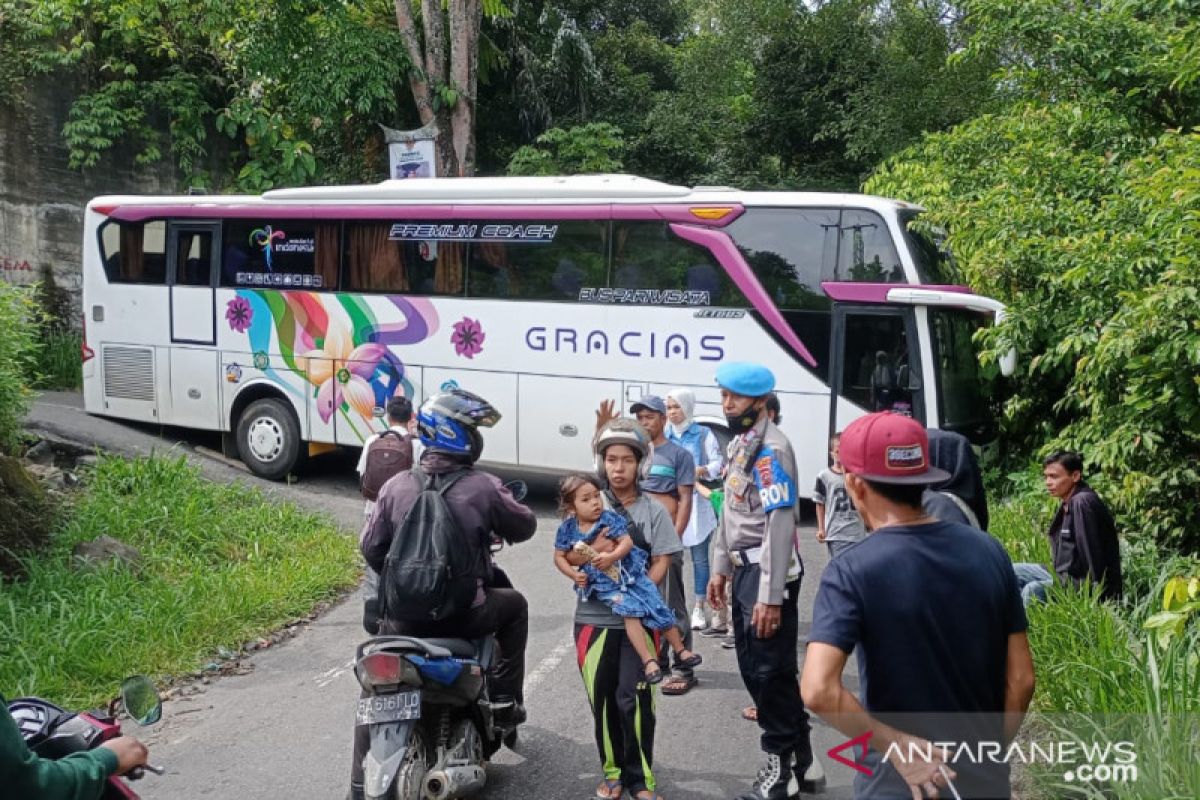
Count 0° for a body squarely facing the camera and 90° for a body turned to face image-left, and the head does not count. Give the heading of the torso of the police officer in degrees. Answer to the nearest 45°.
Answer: approximately 45°

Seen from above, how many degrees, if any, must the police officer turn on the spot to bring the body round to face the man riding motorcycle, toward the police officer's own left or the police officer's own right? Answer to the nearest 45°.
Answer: approximately 45° to the police officer's own right

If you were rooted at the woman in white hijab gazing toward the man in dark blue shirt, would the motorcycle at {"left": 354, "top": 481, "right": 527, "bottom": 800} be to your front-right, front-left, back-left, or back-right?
front-right

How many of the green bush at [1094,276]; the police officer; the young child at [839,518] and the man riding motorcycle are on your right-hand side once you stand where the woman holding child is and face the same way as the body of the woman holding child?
1

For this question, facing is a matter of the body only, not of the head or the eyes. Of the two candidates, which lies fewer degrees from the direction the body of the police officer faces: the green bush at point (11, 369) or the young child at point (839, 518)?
the green bush

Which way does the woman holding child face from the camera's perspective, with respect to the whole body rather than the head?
toward the camera

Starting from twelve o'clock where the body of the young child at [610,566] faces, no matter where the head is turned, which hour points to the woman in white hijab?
The woman in white hijab is roughly at 8 o'clock from the young child.

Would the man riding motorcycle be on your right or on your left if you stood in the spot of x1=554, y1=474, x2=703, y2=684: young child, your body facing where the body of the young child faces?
on your right

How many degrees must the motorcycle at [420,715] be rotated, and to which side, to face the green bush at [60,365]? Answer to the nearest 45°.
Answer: approximately 90° to its left

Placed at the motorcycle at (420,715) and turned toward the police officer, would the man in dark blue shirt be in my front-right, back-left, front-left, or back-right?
front-right

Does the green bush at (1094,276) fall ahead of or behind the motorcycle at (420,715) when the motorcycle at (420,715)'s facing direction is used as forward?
ahead

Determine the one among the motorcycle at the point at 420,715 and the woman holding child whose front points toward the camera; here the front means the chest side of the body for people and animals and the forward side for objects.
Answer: the woman holding child

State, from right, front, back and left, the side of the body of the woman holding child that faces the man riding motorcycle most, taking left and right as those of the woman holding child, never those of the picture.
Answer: right

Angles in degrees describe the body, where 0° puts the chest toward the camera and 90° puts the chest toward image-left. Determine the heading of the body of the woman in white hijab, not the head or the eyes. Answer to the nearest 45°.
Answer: approximately 45°

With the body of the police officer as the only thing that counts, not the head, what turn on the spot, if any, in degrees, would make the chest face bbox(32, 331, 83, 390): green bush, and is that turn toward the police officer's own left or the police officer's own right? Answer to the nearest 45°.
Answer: approximately 90° to the police officer's own right

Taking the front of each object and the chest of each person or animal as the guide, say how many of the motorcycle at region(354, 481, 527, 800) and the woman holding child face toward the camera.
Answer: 1
